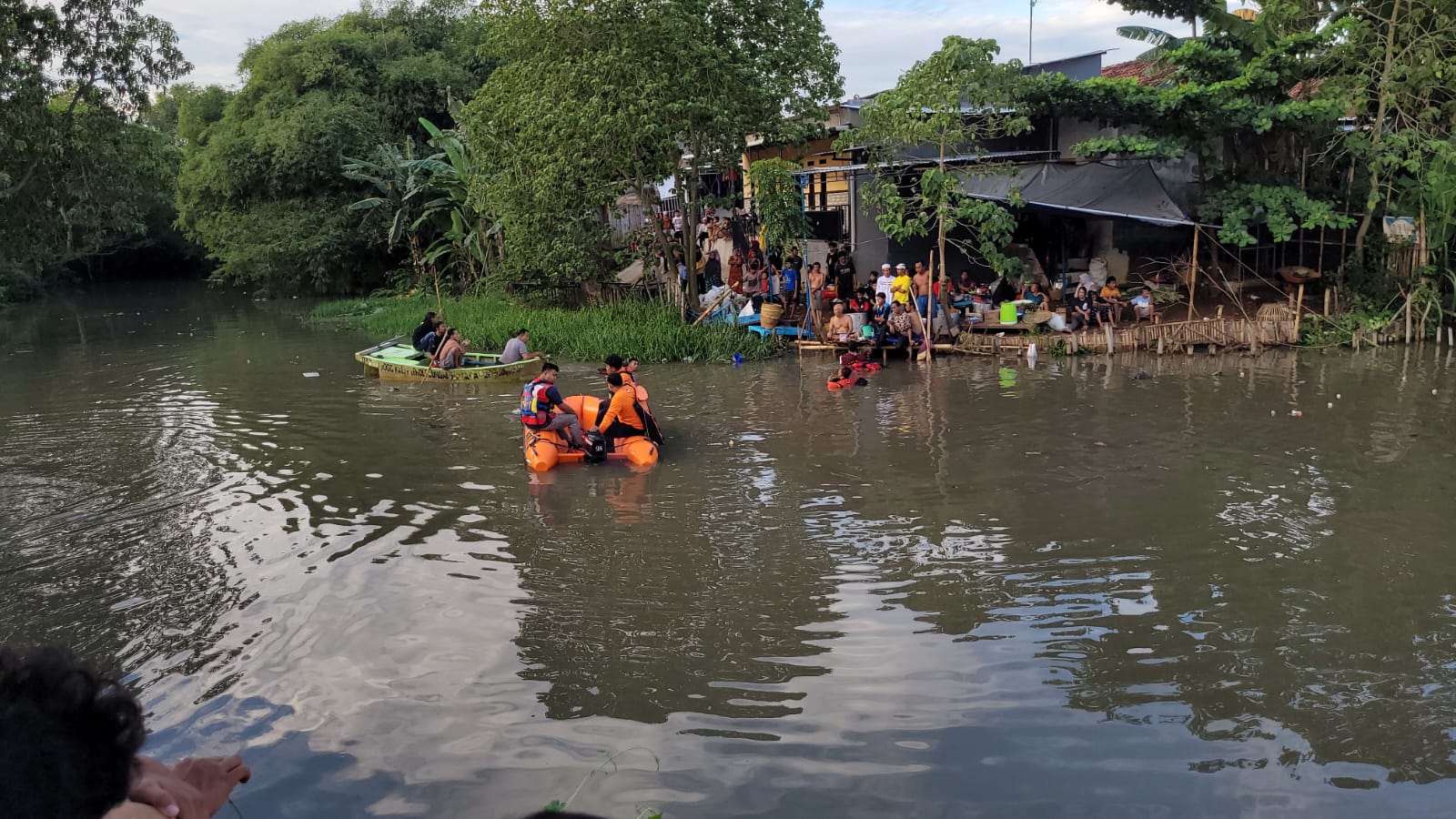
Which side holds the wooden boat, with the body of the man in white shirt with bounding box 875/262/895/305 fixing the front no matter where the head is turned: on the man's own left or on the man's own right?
on the man's own right

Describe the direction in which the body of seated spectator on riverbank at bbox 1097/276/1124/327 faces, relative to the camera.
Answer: toward the camera

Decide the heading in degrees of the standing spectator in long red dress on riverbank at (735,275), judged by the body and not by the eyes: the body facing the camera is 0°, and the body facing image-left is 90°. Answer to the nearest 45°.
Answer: approximately 0°

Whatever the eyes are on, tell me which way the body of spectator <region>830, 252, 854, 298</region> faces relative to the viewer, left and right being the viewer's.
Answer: facing the viewer

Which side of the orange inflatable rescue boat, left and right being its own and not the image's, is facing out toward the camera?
back

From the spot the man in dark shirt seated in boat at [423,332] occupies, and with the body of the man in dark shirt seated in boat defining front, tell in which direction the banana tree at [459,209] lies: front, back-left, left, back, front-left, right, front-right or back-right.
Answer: left

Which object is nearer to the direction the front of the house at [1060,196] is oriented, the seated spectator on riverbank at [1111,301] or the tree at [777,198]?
the seated spectator on riverbank

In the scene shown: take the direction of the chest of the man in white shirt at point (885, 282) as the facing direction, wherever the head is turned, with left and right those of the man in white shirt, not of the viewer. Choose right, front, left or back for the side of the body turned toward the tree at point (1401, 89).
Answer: left

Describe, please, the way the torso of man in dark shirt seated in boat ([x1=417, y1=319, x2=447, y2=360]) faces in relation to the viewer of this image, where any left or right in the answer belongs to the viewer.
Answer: facing to the right of the viewer

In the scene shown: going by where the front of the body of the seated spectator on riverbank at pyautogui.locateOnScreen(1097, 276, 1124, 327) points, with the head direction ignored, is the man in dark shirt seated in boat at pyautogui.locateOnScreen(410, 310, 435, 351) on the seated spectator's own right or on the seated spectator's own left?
on the seated spectator's own right

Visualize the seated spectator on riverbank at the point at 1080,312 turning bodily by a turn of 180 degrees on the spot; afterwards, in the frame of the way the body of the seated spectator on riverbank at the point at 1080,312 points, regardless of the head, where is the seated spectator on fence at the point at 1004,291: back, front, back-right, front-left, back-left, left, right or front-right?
left

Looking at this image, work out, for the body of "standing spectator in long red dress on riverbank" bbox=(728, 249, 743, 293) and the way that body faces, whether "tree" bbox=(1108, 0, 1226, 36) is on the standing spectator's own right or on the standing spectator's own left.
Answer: on the standing spectator's own left
